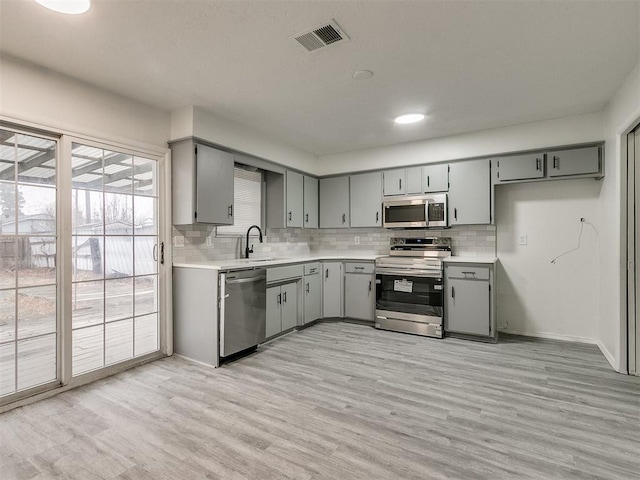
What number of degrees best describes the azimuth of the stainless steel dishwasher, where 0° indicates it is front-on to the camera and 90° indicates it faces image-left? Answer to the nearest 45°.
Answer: approximately 315°

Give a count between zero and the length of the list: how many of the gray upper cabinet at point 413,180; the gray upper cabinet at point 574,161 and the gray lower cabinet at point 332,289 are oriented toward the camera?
3

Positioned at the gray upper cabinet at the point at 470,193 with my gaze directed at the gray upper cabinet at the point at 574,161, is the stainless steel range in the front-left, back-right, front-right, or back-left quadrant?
back-right

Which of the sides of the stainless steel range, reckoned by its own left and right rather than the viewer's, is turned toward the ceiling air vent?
front

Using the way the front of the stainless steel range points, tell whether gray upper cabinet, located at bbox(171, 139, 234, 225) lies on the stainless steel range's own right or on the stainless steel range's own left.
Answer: on the stainless steel range's own right

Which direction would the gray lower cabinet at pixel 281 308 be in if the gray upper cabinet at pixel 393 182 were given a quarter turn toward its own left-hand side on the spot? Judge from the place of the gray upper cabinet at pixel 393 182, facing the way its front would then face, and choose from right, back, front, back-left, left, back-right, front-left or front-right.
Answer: back-right

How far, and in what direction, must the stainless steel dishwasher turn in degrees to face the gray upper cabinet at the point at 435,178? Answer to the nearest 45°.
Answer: approximately 45° to its left

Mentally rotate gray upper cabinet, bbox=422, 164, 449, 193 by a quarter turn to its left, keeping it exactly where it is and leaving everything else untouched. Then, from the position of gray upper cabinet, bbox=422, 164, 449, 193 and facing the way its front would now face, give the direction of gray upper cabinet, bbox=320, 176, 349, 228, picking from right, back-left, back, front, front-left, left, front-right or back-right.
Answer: back

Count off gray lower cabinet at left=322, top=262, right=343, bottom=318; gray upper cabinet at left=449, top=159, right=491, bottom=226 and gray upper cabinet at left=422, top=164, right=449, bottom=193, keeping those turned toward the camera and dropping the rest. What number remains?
3

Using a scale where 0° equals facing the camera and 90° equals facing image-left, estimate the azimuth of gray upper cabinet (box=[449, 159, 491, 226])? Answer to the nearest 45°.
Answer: approximately 0°

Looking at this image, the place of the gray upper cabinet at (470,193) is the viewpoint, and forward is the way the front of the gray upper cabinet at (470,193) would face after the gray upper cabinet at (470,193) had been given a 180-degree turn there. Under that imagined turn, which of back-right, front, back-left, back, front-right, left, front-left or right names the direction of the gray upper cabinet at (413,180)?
left
